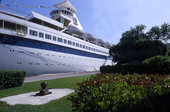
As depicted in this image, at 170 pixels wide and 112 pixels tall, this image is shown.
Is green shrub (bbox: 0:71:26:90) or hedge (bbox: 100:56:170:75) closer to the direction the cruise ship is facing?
the hedge

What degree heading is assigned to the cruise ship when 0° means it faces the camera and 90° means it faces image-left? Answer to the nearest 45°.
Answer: approximately 225°

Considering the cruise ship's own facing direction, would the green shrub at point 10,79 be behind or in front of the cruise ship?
behind

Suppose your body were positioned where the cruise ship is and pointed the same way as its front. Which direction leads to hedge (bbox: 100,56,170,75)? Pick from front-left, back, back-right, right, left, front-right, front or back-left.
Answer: right
